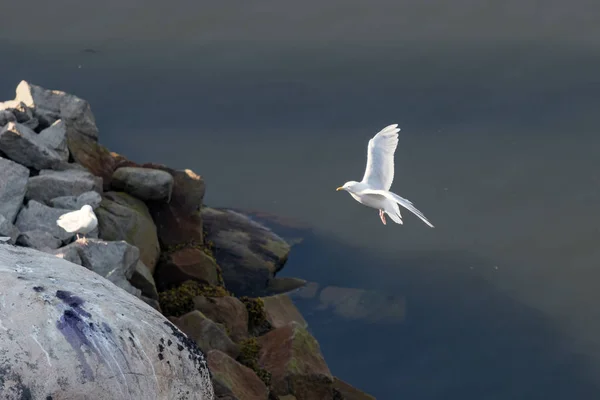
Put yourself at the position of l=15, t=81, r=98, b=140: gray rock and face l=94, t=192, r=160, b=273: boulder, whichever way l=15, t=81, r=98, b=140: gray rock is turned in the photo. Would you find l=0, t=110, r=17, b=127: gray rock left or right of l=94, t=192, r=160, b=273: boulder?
right

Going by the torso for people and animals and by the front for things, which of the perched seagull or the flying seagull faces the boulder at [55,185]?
the flying seagull

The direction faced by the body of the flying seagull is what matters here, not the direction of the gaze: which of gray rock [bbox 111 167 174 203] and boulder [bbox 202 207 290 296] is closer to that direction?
the gray rock

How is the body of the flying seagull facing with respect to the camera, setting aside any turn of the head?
to the viewer's left

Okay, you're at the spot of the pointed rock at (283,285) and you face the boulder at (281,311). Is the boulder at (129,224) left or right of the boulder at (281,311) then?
right

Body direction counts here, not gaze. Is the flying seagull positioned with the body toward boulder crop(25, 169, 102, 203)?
yes

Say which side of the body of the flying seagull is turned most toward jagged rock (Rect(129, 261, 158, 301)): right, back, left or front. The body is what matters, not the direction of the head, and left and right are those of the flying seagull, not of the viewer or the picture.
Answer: front

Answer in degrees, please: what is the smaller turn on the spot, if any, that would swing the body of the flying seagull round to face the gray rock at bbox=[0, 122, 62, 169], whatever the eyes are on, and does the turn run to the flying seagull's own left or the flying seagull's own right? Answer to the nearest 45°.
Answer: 0° — it already faces it

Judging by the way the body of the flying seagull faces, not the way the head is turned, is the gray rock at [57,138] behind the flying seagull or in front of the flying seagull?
in front
